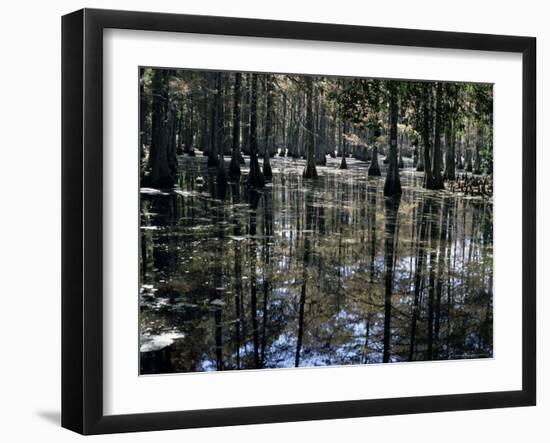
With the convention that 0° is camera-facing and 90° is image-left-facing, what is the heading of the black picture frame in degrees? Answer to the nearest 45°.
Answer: approximately 315°
